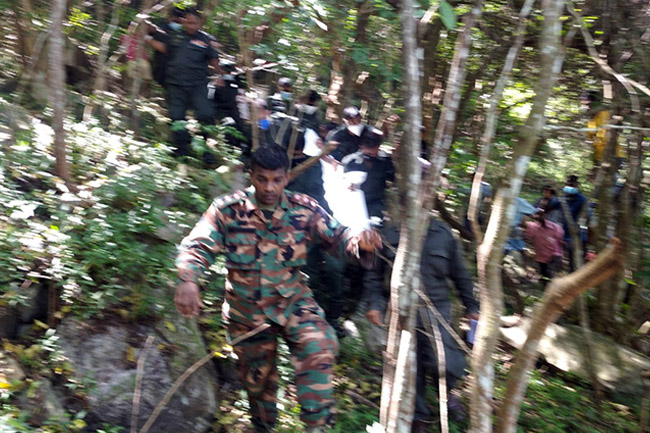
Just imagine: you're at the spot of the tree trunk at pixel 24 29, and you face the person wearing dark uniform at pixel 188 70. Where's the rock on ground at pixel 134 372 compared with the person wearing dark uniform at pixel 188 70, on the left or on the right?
right

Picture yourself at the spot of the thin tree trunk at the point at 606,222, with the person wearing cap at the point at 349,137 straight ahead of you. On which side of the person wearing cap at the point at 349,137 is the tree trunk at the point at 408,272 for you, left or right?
left

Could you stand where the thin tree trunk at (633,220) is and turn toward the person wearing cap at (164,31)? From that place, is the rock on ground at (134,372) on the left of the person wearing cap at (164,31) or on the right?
left

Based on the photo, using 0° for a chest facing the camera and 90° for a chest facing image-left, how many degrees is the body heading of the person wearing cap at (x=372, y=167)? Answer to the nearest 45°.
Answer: approximately 45°

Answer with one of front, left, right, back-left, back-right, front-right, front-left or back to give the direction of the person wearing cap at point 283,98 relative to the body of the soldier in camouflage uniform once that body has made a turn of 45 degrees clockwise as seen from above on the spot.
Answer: back-right
